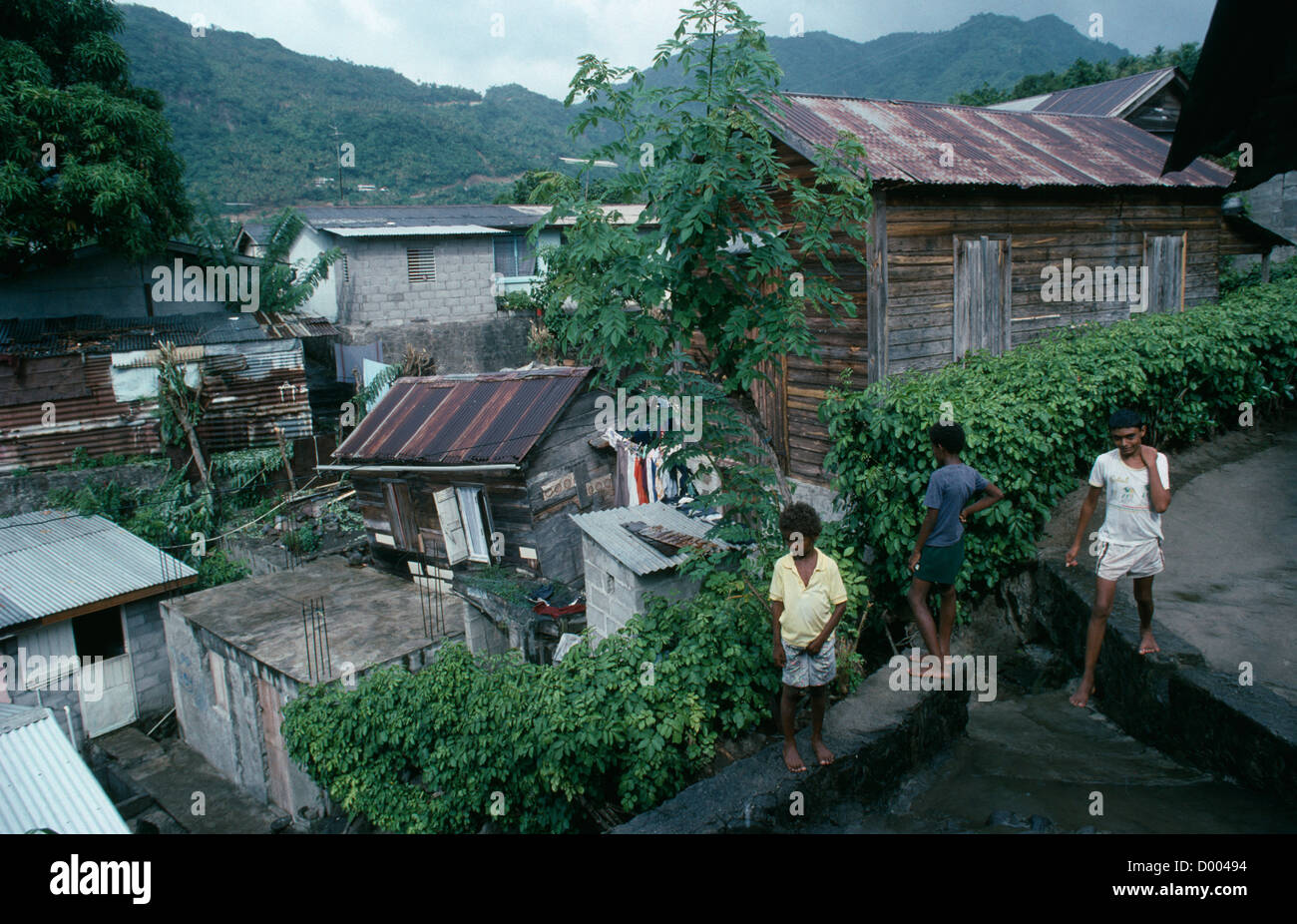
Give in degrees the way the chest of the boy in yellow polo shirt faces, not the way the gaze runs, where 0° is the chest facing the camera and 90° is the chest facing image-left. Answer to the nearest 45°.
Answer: approximately 0°

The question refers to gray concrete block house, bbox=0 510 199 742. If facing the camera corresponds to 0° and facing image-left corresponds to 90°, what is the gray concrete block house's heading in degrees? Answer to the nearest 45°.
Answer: approximately 315°

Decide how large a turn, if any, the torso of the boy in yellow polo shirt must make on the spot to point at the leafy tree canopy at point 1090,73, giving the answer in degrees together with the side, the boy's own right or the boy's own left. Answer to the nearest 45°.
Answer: approximately 180°

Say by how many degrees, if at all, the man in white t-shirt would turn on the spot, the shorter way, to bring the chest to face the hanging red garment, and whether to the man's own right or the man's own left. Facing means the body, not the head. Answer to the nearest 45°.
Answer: approximately 135° to the man's own right

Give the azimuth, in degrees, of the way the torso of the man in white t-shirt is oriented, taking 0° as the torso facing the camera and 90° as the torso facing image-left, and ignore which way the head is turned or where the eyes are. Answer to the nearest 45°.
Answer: approximately 0°

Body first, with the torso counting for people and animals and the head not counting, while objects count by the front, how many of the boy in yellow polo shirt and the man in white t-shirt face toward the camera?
2
